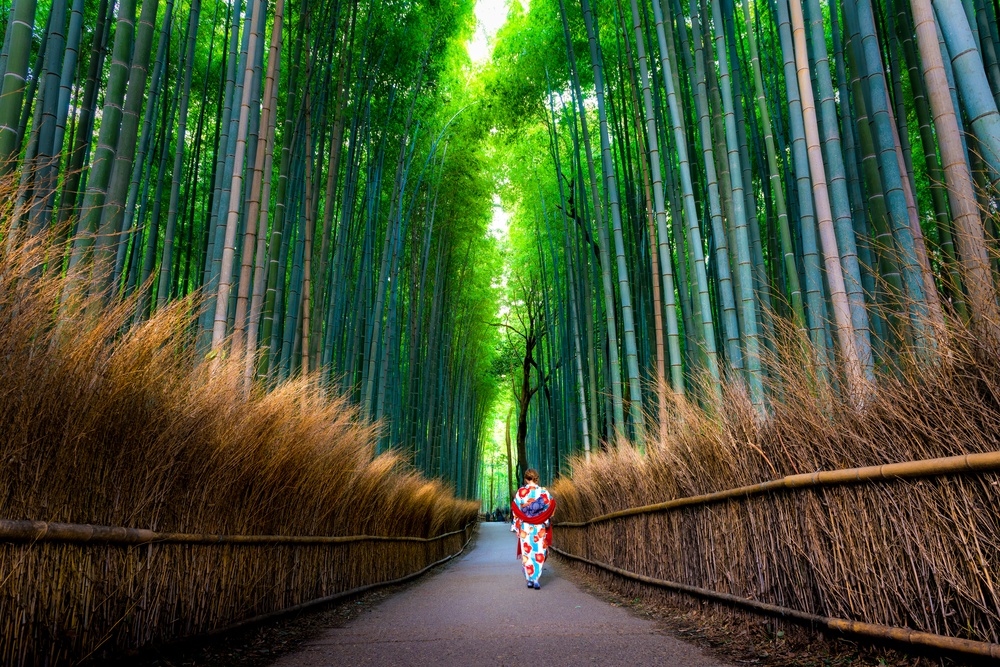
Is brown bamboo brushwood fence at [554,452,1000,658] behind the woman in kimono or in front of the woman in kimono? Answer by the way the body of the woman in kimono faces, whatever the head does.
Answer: behind

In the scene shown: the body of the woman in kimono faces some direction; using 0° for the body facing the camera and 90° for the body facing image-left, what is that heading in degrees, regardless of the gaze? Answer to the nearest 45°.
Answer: approximately 180°

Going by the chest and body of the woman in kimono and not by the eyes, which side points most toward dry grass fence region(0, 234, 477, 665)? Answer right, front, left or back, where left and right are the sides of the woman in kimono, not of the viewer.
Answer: left

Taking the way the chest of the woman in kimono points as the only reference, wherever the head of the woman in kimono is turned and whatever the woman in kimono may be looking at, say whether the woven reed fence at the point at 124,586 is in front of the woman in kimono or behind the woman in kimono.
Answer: behind
